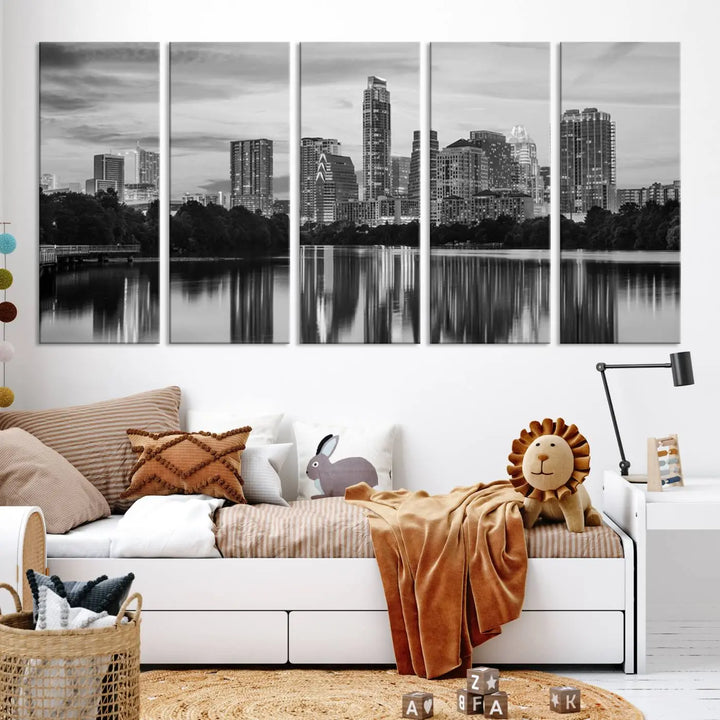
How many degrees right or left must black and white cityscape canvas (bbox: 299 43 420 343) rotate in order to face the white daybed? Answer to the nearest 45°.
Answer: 0° — it already faces it

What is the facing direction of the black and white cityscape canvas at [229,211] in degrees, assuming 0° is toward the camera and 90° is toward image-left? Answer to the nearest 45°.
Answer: approximately 0°

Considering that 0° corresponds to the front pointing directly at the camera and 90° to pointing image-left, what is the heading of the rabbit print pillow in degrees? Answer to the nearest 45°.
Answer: approximately 0°
